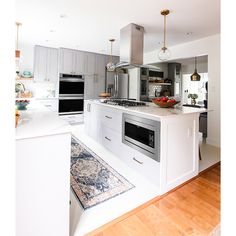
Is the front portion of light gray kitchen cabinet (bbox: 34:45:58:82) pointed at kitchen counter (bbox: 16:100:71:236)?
yes

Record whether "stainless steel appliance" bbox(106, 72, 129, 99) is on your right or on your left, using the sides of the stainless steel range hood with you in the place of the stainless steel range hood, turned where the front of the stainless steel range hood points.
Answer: on your right

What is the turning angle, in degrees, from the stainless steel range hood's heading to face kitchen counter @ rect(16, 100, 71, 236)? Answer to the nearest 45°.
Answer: approximately 45° to its left

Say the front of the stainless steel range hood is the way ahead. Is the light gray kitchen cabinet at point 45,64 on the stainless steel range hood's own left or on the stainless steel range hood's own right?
on the stainless steel range hood's own right

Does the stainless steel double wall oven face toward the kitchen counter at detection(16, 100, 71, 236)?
yes
